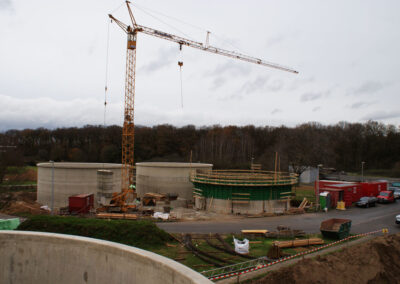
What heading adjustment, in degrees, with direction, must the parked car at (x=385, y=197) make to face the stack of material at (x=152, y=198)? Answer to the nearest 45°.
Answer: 0° — it already faces it

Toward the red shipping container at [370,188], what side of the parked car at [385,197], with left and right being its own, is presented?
right

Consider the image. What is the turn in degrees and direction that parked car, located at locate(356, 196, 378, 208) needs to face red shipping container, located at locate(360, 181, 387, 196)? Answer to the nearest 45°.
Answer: approximately 135° to its right

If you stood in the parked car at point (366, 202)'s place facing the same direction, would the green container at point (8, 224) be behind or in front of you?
in front

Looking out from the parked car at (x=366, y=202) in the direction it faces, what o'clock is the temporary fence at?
The temporary fence is roughly at 11 o'clock from the parked car.

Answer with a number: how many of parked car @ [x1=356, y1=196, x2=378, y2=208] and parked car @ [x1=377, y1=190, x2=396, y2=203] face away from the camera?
0

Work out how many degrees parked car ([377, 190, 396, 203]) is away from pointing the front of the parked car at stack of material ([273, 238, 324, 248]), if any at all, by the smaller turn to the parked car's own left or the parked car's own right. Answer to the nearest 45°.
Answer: approximately 45° to the parked car's own left

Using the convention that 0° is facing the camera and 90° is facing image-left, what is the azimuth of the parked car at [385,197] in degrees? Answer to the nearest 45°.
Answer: approximately 45°

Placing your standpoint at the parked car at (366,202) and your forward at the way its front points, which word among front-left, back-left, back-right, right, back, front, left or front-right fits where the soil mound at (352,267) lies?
front-left

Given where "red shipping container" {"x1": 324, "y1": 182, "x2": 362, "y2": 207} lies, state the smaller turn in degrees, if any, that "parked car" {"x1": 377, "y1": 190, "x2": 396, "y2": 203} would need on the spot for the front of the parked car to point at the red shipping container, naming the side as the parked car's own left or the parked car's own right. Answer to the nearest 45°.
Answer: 0° — it already faces it

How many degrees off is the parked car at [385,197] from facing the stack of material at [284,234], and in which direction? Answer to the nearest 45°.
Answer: approximately 45° to its left

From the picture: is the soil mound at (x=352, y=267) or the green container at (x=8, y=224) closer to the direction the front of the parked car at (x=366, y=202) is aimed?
the green container

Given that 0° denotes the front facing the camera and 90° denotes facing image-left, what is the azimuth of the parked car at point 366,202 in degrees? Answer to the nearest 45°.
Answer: approximately 45°

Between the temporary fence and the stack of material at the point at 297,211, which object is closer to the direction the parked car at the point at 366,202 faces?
the stack of material

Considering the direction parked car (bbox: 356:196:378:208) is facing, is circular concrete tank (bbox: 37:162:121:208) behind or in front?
in front

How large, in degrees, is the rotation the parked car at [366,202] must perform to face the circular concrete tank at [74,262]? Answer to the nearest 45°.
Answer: approximately 45° to its left
